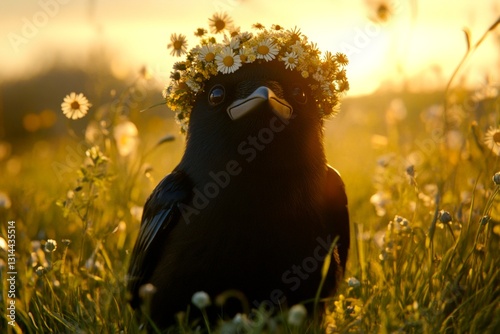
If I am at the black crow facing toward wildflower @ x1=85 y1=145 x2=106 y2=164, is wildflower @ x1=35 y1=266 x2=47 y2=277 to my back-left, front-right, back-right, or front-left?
front-left

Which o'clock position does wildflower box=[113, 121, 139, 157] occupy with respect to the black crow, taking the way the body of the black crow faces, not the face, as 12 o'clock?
The wildflower is roughly at 5 o'clock from the black crow.

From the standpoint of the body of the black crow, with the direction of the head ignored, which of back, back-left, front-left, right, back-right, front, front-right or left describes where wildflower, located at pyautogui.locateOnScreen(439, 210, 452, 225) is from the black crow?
left

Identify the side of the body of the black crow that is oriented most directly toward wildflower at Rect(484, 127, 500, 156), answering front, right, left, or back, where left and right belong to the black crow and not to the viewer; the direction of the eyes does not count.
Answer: left

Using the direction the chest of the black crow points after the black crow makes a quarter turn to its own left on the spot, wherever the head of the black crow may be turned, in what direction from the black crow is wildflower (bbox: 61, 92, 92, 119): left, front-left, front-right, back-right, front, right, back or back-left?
back-left

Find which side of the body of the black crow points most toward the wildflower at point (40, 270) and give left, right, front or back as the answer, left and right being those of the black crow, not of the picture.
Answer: right

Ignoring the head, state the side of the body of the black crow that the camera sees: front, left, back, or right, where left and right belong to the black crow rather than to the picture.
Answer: front

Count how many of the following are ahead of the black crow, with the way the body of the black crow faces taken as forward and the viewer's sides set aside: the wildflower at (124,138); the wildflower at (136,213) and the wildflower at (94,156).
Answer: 0

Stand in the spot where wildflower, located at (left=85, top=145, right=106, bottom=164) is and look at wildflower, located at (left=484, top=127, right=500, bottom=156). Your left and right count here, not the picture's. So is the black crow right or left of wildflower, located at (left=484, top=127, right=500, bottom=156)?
right

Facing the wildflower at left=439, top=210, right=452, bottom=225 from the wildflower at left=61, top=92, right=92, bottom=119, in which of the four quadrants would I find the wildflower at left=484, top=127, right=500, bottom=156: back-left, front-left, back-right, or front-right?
front-left

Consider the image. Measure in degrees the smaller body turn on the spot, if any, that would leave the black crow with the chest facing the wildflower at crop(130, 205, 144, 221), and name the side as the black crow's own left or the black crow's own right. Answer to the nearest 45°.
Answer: approximately 135° to the black crow's own right
